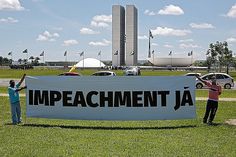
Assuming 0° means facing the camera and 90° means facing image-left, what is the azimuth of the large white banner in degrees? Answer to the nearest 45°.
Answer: approximately 0°
